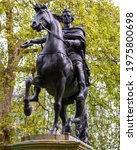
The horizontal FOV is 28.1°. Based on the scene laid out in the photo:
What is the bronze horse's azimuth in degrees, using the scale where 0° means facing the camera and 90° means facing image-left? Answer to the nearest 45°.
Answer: approximately 45°
